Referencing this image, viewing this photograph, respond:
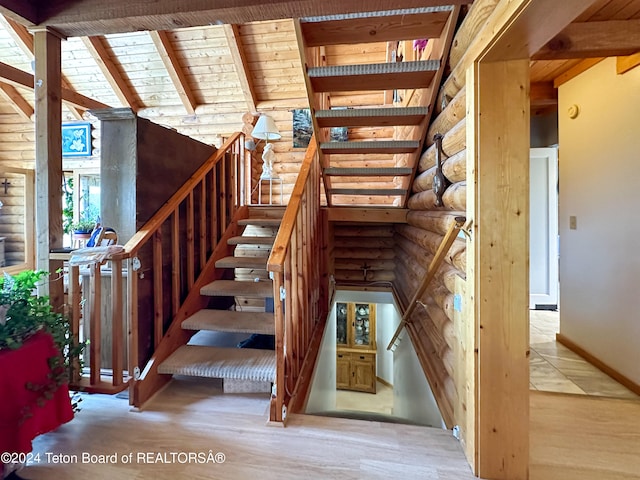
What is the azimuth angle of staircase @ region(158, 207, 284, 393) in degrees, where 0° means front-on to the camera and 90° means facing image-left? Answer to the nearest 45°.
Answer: approximately 0°

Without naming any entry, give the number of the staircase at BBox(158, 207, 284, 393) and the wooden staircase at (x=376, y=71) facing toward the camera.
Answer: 1

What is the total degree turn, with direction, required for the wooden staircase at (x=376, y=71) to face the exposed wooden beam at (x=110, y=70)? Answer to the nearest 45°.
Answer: approximately 45° to its left

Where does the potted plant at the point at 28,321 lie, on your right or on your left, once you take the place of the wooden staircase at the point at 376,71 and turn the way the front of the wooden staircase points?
on your left

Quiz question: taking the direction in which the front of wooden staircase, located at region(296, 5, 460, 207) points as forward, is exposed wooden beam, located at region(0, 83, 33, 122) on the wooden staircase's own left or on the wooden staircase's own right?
on the wooden staircase's own left

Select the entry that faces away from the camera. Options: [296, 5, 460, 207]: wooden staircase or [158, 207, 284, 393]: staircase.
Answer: the wooden staircase

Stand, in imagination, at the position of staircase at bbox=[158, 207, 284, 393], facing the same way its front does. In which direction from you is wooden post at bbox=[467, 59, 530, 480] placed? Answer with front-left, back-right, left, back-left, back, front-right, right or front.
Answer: front-left

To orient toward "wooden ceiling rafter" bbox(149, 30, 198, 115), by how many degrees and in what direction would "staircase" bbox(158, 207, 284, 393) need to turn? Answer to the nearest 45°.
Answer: approximately 180°

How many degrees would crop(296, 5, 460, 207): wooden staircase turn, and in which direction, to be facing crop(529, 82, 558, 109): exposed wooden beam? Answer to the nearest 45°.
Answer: approximately 45° to its right

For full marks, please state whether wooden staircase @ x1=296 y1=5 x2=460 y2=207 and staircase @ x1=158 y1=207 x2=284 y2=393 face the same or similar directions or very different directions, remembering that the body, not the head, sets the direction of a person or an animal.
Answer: very different directions

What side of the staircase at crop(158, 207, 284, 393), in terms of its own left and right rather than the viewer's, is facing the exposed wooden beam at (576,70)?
left

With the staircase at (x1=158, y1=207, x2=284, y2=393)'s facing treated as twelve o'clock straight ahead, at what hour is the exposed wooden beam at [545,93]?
The exposed wooden beam is roughly at 9 o'clock from the staircase.

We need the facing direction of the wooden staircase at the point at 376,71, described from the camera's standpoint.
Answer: facing away from the viewer
